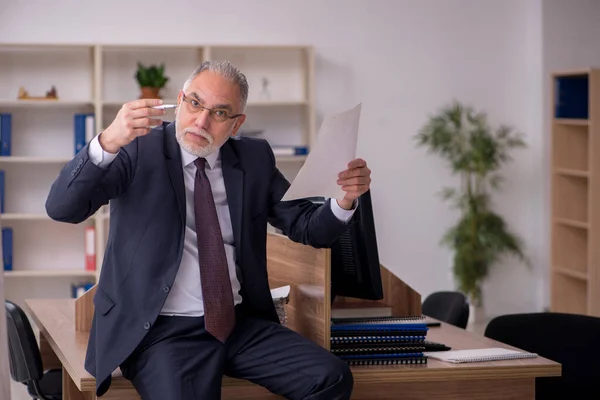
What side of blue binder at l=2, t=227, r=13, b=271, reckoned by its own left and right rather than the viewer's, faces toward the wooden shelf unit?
left

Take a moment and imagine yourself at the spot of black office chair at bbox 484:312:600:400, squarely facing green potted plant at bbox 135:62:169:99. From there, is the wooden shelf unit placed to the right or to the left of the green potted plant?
right

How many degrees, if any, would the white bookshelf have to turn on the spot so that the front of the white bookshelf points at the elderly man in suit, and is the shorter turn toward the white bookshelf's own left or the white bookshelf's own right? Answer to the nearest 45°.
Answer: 0° — it already faces them

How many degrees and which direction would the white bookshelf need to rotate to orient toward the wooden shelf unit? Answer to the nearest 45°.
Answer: approximately 90° to its left

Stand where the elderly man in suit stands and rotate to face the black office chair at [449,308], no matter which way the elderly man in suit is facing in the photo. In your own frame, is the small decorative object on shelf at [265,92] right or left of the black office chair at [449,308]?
left

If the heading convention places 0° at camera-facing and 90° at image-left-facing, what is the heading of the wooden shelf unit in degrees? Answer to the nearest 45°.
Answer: approximately 45°

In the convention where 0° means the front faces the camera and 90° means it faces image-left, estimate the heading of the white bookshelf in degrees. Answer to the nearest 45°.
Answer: approximately 0°

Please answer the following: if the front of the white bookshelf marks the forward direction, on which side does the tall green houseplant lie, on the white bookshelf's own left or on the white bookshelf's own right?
on the white bookshelf's own left

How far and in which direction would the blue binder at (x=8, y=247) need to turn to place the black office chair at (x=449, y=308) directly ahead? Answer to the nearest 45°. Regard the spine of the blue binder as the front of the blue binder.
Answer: approximately 45° to its left

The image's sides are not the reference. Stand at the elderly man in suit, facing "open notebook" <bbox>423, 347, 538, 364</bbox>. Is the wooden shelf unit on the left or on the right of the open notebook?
left

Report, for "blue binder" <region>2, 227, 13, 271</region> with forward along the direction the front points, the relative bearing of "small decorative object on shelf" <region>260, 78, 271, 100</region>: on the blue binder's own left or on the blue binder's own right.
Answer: on the blue binder's own left
